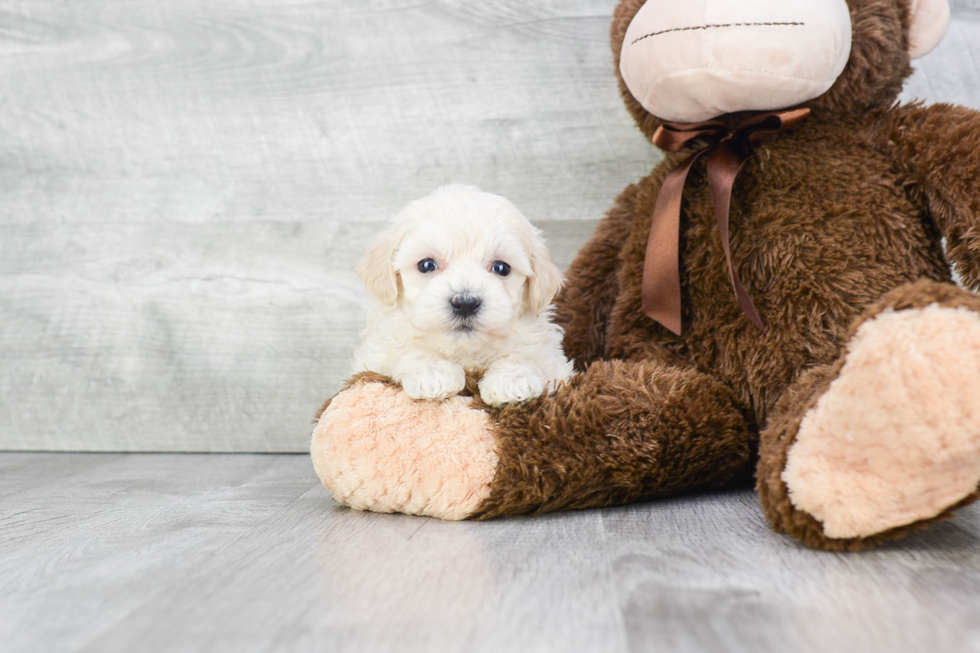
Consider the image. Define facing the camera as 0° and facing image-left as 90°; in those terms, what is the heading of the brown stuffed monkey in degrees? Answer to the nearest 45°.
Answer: approximately 45°

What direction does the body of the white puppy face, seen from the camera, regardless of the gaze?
toward the camera
